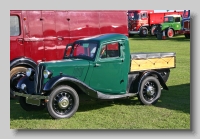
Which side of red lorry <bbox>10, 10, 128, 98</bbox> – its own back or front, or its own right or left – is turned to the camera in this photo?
left

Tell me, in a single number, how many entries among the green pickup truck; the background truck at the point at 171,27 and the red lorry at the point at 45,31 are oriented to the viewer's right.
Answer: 0

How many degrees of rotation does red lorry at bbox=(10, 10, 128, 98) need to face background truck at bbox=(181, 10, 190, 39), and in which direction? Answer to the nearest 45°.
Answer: approximately 135° to its right

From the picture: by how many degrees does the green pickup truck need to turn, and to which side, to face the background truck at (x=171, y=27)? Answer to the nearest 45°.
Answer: approximately 135° to its right

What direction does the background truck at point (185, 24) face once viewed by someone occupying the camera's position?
facing the viewer and to the left of the viewer

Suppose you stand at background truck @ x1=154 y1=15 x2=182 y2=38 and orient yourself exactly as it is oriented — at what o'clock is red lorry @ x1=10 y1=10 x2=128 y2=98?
The red lorry is roughly at 11 o'clock from the background truck.

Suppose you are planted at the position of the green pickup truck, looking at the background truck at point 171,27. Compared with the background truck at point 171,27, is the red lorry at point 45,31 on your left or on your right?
left

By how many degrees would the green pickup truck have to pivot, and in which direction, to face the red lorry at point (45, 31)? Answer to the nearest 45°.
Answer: approximately 90° to its right

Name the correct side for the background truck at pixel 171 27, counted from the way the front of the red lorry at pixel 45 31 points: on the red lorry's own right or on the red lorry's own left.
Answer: on the red lorry's own right

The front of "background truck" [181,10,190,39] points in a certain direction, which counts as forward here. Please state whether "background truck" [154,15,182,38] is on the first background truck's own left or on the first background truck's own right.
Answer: on the first background truck's own right

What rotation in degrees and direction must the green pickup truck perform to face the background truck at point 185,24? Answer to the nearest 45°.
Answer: approximately 135° to its right

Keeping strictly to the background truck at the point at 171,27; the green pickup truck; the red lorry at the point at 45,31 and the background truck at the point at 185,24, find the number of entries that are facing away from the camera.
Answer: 0

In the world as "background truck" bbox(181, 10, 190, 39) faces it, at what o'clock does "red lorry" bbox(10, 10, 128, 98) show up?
The red lorry is roughly at 11 o'clock from the background truck.
